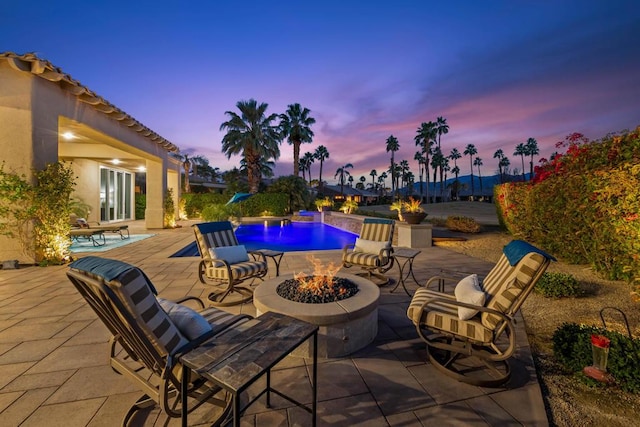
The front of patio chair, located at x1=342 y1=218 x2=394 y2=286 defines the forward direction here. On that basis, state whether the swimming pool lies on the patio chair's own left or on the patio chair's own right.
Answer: on the patio chair's own right

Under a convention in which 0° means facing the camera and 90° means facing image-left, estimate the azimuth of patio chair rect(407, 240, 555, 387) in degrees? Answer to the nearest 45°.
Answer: approximately 90°

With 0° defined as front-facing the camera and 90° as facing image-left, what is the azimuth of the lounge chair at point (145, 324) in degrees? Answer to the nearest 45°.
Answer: approximately 225°

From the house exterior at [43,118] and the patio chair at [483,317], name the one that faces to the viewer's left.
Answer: the patio chair

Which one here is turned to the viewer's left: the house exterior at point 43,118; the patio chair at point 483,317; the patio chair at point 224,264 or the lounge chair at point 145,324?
the patio chair at point 483,317

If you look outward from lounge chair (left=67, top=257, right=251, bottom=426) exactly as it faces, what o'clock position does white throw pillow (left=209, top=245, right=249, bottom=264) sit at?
The white throw pillow is roughly at 11 o'clock from the lounge chair.
